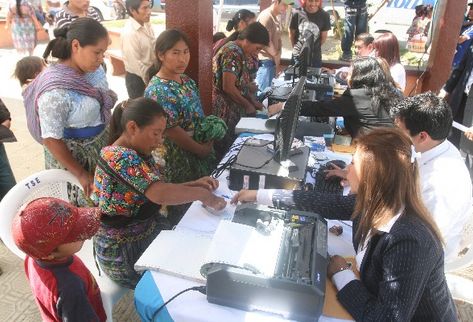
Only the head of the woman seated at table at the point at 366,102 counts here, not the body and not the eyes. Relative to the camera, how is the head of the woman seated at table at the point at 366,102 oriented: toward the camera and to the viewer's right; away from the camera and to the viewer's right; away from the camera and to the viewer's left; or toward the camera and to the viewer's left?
away from the camera and to the viewer's left

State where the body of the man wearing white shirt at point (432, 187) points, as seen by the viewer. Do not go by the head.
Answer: to the viewer's left

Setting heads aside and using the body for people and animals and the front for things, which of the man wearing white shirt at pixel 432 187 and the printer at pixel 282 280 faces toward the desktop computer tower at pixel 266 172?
the man wearing white shirt

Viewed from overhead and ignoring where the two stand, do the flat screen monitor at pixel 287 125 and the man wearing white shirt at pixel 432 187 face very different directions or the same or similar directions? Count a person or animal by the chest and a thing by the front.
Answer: very different directions

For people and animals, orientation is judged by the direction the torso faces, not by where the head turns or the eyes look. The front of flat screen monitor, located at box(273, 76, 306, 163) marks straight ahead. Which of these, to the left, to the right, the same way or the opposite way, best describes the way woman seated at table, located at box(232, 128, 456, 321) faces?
the opposite way

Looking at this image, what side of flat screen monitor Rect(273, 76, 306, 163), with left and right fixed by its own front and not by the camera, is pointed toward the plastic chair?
back

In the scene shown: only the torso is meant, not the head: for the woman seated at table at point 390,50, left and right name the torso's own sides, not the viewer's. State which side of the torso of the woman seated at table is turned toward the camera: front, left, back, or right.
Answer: left

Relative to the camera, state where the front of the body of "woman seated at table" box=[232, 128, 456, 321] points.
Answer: to the viewer's left

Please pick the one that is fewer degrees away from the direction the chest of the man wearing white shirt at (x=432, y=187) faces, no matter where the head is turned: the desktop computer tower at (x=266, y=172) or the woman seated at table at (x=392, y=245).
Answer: the desktop computer tower

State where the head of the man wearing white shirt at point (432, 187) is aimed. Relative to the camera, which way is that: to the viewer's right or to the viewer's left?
to the viewer's left

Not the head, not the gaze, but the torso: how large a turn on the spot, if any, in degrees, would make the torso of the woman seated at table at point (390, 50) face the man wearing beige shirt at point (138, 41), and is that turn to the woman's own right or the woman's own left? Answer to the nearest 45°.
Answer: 0° — they already face them

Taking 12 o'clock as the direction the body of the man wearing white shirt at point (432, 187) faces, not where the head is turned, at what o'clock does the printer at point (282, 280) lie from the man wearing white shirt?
The printer is roughly at 10 o'clock from the man wearing white shirt.

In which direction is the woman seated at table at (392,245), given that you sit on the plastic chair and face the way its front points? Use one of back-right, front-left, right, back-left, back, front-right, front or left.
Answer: front

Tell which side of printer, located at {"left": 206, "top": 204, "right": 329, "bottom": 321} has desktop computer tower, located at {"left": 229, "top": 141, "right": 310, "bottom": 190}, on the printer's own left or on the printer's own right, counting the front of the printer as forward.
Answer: on the printer's own left
